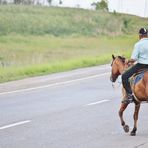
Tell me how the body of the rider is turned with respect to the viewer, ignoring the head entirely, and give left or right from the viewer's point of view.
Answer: facing away from the viewer and to the left of the viewer
